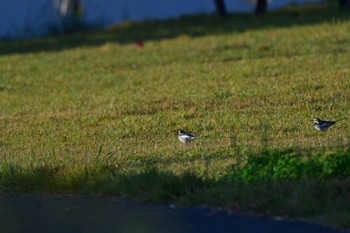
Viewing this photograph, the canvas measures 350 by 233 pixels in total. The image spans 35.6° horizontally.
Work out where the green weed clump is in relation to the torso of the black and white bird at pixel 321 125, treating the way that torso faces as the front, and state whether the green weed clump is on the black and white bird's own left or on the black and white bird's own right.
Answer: on the black and white bird's own left

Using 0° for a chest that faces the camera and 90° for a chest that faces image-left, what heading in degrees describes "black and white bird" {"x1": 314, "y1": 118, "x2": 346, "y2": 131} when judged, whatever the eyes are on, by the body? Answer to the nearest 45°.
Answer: approximately 90°

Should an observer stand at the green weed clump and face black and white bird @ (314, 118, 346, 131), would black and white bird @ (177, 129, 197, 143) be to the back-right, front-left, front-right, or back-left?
front-left

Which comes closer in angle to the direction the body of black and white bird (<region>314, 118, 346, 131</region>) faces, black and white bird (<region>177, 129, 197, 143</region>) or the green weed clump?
the black and white bird

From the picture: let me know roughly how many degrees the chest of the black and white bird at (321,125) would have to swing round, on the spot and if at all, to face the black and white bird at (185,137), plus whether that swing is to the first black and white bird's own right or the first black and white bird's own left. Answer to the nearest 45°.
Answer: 0° — it already faces it
